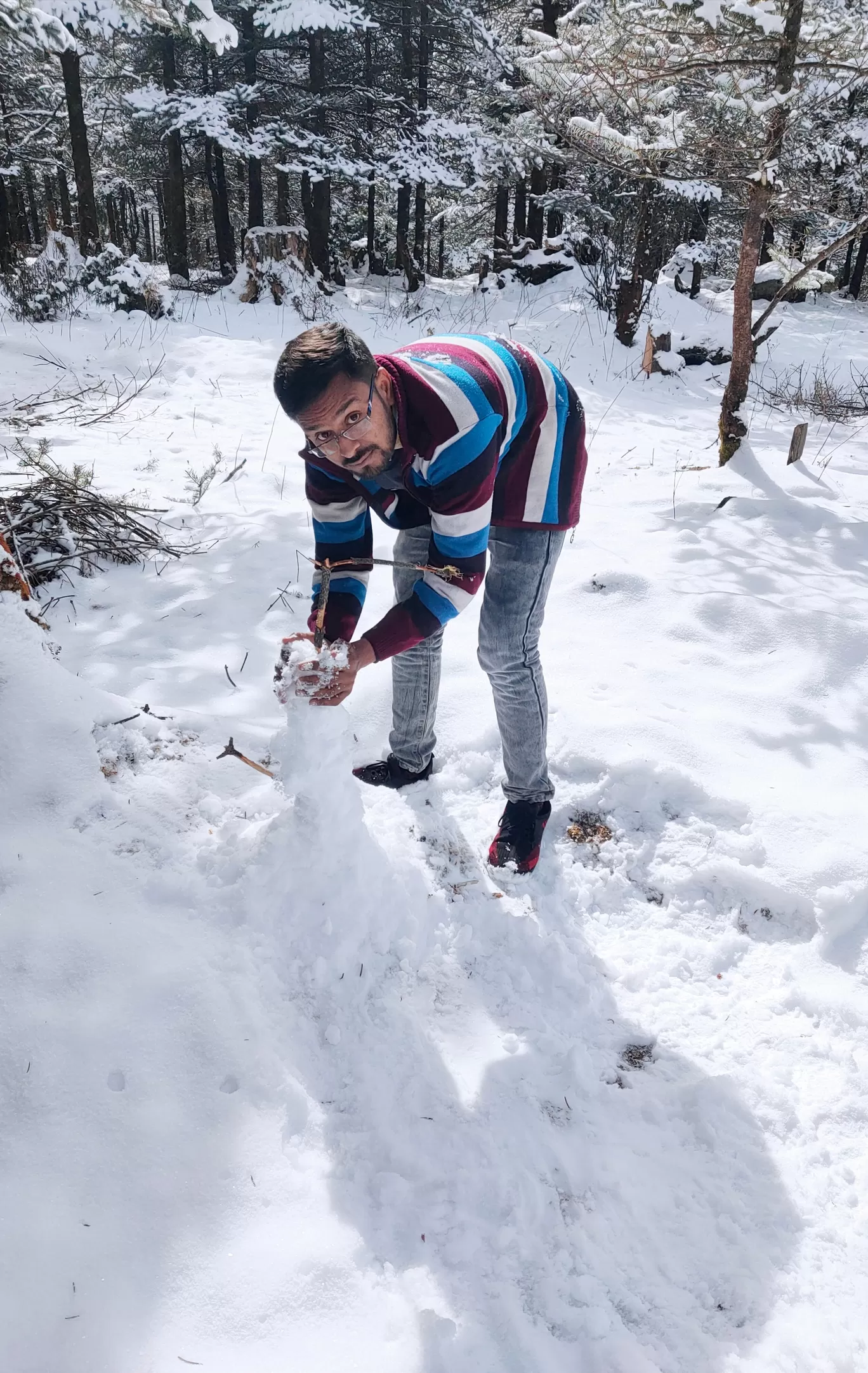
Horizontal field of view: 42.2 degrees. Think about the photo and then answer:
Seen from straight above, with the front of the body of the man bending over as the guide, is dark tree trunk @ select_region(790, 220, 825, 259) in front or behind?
behind

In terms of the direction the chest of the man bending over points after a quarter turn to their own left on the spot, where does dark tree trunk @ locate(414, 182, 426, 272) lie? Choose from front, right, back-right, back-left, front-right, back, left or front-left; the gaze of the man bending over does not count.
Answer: back-left

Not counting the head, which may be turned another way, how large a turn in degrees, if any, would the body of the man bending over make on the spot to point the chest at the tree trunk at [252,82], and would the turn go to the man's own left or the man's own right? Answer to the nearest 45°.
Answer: approximately 135° to the man's own right

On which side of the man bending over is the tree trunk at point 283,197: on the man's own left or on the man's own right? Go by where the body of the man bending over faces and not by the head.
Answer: on the man's own right

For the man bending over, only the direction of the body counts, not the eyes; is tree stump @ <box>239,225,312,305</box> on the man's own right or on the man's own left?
on the man's own right

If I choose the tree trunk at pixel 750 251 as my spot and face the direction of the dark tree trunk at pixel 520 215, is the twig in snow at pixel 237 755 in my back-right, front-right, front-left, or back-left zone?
back-left

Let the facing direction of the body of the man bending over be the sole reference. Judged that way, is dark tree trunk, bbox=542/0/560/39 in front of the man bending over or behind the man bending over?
behind

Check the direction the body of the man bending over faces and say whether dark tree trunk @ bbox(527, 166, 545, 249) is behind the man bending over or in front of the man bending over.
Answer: behind

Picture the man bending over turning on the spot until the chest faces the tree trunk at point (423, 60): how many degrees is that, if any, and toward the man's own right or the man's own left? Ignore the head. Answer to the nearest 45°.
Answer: approximately 135° to the man's own right

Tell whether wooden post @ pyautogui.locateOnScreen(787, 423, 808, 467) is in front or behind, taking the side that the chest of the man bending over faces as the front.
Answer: behind

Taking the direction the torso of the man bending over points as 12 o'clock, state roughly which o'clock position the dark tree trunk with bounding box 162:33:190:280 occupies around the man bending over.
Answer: The dark tree trunk is roughly at 4 o'clock from the man bending over.

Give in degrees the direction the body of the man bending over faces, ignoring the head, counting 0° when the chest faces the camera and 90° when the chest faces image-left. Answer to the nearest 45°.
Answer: approximately 45°
